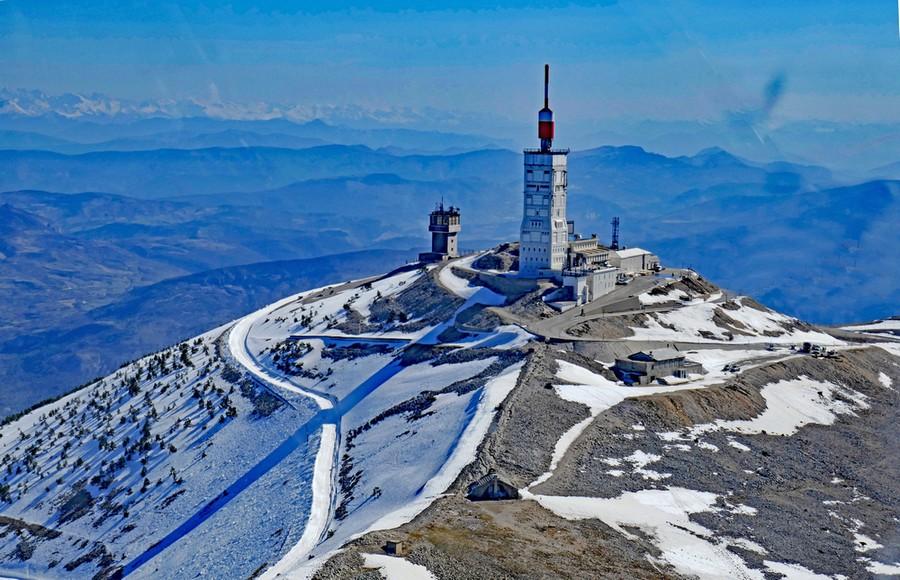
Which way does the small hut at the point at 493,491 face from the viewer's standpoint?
toward the camera
